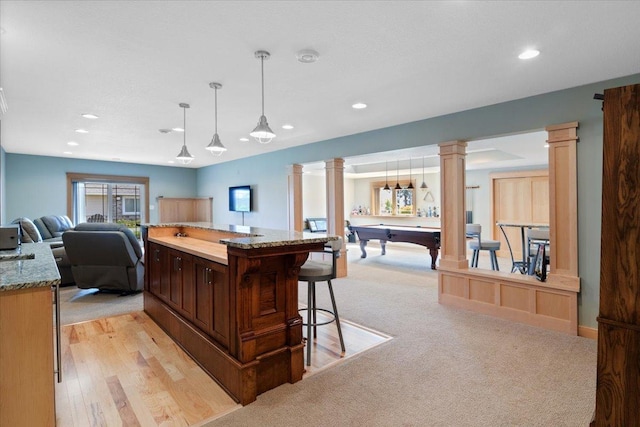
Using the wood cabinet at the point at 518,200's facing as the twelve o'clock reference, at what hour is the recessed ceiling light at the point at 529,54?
The recessed ceiling light is roughly at 12 o'clock from the wood cabinet.

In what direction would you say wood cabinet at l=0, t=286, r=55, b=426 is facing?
to the viewer's right

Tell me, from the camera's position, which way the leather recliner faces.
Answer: facing away from the viewer and to the right of the viewer

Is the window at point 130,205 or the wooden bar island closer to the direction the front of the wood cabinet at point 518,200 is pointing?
the wooden bar island

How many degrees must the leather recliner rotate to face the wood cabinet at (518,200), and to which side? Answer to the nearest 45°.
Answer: approximately 45° to its right

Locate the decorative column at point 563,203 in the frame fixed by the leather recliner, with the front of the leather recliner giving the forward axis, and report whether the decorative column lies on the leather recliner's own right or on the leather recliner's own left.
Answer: on the leather recliner's own right

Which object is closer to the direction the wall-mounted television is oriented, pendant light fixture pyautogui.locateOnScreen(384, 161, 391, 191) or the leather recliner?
the leather recliner

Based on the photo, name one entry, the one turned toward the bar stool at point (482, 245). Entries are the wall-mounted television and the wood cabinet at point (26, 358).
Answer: the wood cabinet

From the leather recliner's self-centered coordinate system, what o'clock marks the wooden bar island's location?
The wooden bar island is roughly at 4 o'clock from the leather recliner.

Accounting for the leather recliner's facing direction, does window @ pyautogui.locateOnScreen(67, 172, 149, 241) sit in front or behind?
in front

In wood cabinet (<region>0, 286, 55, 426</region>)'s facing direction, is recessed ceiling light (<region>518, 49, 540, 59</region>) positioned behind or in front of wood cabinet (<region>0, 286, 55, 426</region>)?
in front
